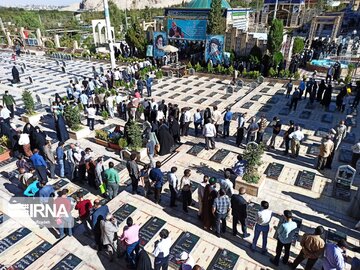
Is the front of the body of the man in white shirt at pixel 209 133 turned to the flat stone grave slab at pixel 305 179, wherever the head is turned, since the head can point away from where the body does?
no

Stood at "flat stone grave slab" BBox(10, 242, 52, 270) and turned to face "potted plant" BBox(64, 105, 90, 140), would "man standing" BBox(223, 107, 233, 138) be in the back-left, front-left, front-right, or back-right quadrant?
front-right

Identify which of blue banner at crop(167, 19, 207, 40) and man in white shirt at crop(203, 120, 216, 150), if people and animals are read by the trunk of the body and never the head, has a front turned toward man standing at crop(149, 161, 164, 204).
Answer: the blue banner

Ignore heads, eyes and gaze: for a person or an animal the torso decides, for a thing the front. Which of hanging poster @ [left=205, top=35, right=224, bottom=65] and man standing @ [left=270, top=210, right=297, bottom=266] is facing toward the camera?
the hanging poster

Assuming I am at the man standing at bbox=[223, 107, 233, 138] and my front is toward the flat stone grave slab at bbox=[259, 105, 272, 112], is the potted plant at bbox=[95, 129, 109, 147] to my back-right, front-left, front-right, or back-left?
back-left

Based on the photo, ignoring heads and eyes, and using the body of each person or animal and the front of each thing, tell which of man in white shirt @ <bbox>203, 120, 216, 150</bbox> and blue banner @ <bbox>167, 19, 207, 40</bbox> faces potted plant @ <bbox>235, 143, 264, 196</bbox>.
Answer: the blue banner

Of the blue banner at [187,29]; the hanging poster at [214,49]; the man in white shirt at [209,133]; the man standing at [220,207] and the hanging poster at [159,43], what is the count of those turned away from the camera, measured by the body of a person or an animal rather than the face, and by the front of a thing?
2

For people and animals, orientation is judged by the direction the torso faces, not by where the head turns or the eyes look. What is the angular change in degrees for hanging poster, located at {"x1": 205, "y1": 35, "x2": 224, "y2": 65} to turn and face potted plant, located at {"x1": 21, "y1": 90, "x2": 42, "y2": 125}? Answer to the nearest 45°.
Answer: approximately 45° to its right

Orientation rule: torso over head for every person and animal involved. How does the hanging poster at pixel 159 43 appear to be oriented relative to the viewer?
toward the camera

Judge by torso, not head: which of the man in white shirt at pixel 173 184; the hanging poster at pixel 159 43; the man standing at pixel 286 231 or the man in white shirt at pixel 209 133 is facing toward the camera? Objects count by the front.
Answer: the hanging poster

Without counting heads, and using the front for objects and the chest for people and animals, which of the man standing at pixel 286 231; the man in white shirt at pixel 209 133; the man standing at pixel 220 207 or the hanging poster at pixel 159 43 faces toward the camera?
the hanging poster

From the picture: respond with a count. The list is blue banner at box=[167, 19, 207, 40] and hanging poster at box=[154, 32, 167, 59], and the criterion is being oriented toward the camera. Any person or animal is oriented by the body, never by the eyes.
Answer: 2

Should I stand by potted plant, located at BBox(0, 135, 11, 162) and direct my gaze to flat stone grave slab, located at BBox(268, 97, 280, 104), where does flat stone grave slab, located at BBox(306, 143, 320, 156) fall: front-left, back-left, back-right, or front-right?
front-right

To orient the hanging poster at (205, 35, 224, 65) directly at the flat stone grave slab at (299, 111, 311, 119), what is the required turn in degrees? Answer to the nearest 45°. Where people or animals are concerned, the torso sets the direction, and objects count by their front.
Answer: approximately 45° to its left

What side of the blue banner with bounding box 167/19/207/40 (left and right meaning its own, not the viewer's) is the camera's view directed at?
front

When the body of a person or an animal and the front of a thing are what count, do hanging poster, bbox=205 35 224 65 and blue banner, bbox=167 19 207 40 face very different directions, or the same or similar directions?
same or similar directions

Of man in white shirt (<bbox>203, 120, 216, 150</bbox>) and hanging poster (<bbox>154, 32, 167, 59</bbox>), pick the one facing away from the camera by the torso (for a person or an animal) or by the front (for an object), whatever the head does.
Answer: the man in white shirt
